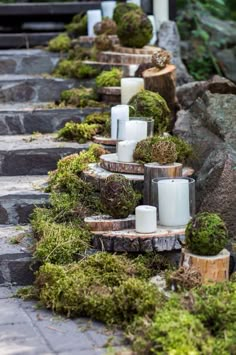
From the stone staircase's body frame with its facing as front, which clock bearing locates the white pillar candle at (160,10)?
The white pillar candle is roughly at 7 o'clock from the stone staircase.

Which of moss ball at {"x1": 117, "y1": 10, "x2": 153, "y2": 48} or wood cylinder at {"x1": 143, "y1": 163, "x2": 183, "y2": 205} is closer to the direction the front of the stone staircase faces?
the wood cylinder

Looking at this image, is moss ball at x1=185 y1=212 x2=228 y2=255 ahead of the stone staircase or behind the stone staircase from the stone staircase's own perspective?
ahead

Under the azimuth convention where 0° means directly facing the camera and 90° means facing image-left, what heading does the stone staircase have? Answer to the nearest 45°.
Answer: approximately 0°

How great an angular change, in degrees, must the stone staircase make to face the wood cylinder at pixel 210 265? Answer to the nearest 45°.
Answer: approximately 45° to its left

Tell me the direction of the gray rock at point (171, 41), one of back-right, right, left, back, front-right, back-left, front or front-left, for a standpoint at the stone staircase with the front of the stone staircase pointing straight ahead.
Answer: back-left

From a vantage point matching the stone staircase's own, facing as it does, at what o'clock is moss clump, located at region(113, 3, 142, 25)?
The moss clump is roughly at 7 o'clock from the stone staircase.

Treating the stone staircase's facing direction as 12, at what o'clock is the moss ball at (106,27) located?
The moss ball is roughly at 7 o'clock from the stone staircase.
